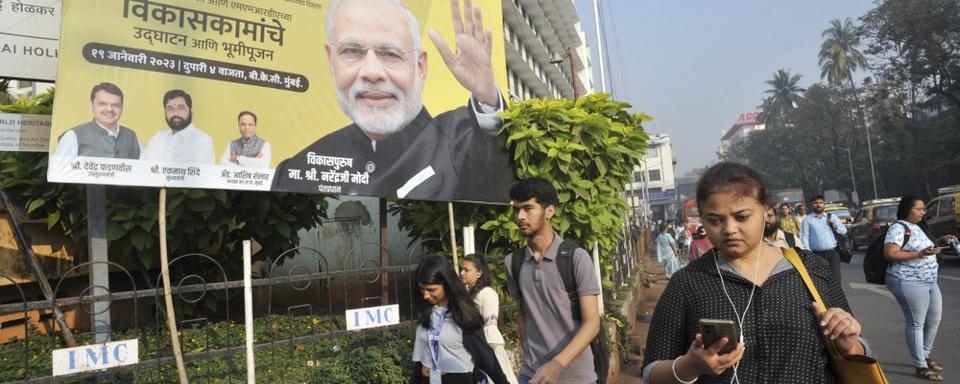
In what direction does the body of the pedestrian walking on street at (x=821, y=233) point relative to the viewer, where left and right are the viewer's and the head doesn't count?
facing the viewer

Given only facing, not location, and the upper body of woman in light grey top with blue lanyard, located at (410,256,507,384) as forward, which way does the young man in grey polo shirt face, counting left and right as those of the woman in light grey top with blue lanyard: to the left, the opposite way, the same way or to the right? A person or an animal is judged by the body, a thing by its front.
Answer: the same way

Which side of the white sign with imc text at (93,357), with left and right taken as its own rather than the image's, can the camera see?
front

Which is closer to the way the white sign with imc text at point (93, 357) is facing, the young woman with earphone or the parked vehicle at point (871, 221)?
the young woman with earphone

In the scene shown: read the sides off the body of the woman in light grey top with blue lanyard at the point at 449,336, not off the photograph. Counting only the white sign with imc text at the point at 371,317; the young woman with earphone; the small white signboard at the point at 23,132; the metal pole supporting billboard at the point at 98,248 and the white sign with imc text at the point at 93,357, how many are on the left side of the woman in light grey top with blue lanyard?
1

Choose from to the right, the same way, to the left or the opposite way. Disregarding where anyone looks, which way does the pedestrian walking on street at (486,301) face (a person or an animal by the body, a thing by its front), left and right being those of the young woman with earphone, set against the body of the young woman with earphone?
the same way

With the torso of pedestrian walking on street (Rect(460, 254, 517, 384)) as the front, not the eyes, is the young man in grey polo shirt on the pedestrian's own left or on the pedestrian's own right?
on the pedestrian's own left

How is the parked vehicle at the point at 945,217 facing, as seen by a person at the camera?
facing the viewer and to the left of the viewer

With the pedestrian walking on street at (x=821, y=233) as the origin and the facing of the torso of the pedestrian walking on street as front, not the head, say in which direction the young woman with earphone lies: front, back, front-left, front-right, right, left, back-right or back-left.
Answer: front

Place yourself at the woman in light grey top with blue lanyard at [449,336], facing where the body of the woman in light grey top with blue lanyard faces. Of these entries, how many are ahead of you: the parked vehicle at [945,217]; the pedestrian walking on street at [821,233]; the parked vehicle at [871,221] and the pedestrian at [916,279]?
0

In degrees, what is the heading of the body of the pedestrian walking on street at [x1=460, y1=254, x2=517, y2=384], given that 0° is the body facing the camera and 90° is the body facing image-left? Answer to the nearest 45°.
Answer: approximately 45°

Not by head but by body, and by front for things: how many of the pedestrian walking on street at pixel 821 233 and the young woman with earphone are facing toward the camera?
2

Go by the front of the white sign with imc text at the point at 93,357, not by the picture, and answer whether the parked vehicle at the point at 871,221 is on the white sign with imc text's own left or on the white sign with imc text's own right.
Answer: on the white sign with imc text's own left

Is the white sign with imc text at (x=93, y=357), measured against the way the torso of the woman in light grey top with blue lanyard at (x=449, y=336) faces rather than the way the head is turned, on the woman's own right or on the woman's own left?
on the woman's own right

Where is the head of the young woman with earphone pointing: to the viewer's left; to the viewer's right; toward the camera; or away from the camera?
toward the camera

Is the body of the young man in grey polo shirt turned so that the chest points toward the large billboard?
no
